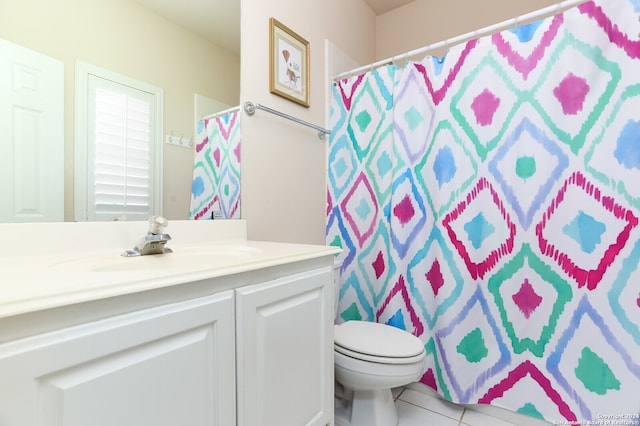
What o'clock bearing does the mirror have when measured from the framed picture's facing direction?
The mirror is roughly at 3 o'clock from the framed picture.

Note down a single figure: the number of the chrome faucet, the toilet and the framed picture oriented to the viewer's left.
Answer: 0

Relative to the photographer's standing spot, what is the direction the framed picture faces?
facing the viewer and to the right of the viewer

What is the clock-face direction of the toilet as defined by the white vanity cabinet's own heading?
The toilet is roughly at 10 o'clock from the white vanity cabinet.

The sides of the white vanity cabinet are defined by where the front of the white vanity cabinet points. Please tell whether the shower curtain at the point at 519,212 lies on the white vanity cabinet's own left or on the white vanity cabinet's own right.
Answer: on the white vanity cabinet's own left

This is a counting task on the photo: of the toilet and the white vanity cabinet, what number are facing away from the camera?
0
